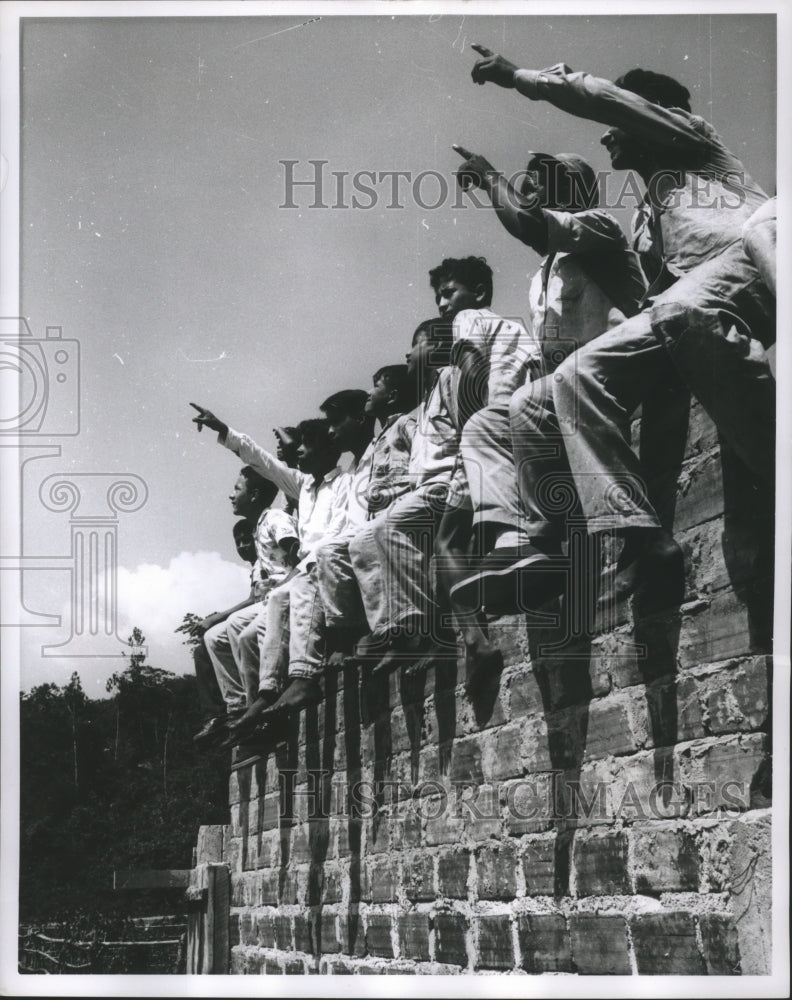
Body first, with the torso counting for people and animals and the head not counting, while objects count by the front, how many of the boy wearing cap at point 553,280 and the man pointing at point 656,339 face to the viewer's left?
2

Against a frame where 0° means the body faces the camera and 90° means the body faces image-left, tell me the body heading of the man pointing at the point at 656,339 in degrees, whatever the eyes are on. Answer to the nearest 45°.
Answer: approximately 90°

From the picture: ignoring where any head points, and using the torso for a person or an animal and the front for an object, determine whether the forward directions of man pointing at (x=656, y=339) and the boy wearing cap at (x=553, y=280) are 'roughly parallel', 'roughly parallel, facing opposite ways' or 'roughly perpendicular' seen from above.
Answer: roughly parallel

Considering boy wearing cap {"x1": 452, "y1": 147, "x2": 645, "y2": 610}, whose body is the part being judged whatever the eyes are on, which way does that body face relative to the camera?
to the viewer's left
